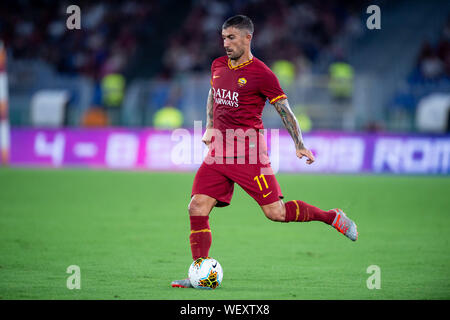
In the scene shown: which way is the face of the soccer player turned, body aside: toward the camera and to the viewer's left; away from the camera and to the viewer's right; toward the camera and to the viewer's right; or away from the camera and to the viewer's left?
toward the camera and to the viewer's left

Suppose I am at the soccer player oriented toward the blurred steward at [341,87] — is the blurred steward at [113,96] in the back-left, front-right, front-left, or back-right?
front-left

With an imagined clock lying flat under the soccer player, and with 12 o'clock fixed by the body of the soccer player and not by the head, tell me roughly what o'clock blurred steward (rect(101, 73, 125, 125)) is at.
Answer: The blurred steward is roughly at 4 o'clock from the soccer player.

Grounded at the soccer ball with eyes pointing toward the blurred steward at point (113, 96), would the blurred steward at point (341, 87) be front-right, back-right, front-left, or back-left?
front-right

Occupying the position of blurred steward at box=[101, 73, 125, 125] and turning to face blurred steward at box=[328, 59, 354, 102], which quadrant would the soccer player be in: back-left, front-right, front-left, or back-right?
front-right

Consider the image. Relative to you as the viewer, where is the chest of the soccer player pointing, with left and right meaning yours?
facing the viewer and to the left of the viewer

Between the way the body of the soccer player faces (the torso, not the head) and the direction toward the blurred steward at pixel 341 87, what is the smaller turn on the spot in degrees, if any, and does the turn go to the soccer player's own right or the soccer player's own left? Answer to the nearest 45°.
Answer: approximately 135° to the soccer player's own right
